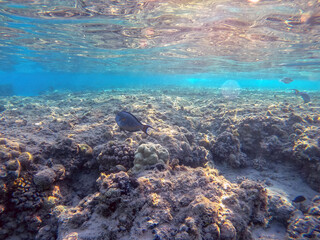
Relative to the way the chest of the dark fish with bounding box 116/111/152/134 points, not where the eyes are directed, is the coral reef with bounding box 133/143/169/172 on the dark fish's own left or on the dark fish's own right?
on the dark fish's own left

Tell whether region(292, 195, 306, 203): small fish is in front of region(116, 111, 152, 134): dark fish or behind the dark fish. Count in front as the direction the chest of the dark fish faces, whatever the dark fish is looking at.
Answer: behind
